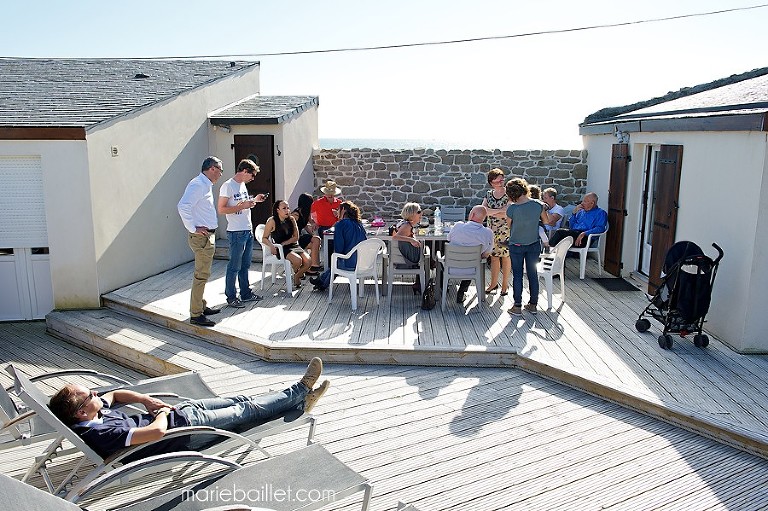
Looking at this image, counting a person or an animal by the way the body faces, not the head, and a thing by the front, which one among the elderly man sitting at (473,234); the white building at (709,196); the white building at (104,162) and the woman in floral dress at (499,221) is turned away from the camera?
the elderly man sitting

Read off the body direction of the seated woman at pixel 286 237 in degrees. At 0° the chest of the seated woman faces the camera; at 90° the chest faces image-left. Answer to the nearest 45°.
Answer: approximately 315°

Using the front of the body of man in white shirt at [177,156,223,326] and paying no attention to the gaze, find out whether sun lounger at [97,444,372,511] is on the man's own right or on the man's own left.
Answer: on the man's own right

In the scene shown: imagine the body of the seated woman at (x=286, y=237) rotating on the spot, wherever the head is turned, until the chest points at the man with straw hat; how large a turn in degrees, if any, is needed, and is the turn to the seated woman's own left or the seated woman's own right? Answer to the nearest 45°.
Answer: approximately 90° to the seated woman's own left

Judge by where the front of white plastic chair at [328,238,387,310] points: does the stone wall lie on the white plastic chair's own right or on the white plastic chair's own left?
on the white plastic chair's own right

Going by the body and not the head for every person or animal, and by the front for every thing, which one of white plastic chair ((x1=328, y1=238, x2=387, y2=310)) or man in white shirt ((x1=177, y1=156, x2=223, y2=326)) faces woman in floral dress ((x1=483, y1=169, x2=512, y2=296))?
the man in white shirt

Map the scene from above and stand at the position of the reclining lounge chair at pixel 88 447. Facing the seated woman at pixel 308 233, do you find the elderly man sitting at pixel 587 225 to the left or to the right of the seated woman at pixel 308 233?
right

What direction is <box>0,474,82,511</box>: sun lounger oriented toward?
to the viewer's right

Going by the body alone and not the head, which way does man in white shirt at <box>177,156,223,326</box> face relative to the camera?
to the viewer's right

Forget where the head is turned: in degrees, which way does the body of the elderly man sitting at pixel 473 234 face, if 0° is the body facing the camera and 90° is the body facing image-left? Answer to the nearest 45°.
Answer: approximately 180°

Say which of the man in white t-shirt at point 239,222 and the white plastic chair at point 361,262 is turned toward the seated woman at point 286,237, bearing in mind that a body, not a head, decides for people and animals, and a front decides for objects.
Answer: the white plastic chair

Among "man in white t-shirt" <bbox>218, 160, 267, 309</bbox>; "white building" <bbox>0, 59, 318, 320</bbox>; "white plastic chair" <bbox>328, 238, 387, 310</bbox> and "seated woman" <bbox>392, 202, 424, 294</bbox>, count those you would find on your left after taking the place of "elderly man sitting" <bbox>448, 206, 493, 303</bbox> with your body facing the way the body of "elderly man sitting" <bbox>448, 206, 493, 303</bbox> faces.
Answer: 4

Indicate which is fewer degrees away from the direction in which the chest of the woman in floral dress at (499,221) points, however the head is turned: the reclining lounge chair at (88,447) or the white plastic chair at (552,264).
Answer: the reclining lounge chair

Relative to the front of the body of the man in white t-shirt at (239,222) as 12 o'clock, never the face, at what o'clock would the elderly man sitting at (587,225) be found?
The elderly man sitting is roughly at 10 o'clock from the man in white t-shirt.

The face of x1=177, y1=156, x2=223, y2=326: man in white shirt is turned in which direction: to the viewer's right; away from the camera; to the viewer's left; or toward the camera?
to the viewer's right

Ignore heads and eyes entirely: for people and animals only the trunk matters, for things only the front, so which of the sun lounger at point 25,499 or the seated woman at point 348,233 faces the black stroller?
the sun lounger
